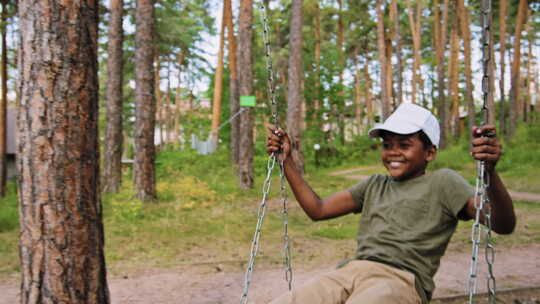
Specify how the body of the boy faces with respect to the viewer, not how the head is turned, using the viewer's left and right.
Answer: facing the viewer and to the left of the viewer

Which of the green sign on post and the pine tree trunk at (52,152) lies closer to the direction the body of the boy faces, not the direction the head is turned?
the pine tree trunk

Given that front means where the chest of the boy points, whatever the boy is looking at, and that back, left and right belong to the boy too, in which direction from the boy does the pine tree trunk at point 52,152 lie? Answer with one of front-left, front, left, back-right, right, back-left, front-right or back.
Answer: front-right

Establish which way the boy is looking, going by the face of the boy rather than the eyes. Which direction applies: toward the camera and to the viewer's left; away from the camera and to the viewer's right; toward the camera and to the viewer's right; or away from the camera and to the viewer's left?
toward the camera and to the viewer's left

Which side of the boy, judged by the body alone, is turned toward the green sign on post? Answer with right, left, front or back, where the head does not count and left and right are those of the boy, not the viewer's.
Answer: right

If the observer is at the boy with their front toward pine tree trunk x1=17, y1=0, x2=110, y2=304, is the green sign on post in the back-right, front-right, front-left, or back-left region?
front-right
